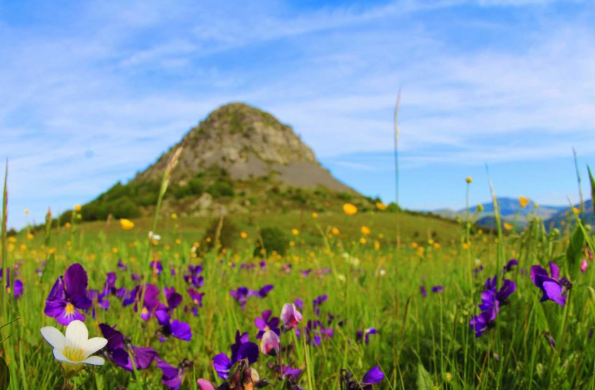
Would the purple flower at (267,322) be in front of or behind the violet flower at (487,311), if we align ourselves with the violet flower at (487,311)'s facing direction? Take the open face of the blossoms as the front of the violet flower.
in front

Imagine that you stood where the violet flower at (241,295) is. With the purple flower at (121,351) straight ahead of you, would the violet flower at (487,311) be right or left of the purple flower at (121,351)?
left

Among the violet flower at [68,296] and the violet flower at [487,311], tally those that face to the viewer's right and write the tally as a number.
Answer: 0

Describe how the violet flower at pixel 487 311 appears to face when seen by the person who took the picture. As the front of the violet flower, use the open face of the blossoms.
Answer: facing the viewer and to the left of the viewer

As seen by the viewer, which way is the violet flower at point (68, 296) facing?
toward the camera

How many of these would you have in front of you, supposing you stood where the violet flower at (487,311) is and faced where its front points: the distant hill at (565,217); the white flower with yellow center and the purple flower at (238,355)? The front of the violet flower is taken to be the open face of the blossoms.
2

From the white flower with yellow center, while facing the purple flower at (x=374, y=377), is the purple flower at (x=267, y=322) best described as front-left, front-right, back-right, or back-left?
front-left
